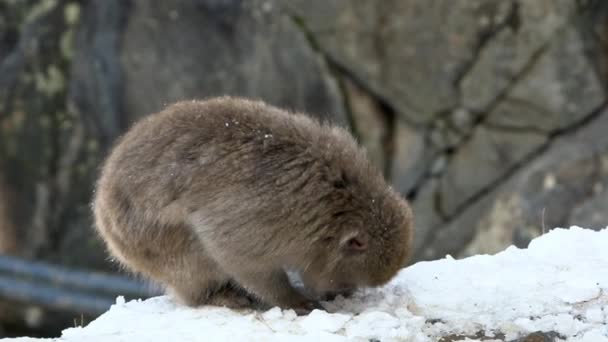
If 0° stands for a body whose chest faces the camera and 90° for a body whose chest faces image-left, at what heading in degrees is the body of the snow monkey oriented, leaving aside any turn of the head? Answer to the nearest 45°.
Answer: approximately 270°

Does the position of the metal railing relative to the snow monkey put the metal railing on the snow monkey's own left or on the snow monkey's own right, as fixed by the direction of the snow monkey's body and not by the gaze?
on the snow monkey's own left

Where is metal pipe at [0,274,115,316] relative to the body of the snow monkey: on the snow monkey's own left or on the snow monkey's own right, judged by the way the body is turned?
on the snow monkey's own left

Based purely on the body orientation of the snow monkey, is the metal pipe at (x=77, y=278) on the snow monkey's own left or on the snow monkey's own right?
on the snow monkey's own left
